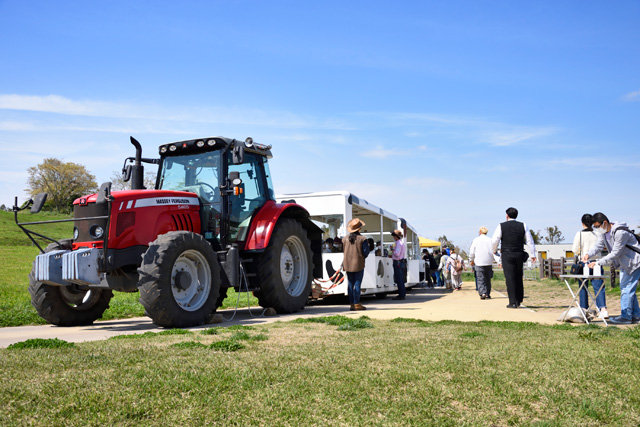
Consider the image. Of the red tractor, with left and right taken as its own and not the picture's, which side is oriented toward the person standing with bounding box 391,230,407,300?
back

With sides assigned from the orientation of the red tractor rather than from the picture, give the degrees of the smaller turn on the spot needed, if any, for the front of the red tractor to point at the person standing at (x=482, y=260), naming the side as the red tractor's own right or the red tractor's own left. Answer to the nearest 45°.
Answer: approximately 180°

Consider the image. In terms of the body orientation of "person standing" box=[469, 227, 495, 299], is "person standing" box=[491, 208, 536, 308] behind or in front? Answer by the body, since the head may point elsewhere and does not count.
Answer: behind

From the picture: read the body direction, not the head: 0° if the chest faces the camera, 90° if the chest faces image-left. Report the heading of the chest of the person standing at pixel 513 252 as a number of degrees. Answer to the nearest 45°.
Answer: approximately 180°

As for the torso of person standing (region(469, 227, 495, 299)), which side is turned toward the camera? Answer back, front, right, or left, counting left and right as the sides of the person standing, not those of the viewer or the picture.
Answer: back

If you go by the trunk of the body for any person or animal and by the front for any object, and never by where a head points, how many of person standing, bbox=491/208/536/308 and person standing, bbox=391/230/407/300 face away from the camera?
1
